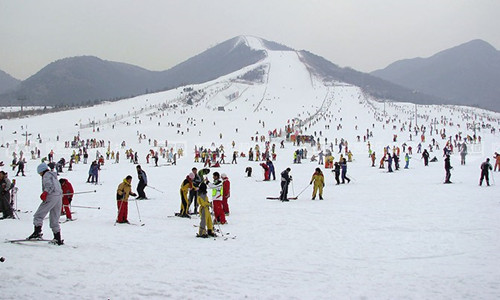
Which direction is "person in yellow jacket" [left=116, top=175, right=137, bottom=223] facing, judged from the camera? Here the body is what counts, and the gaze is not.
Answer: to the viewer's right

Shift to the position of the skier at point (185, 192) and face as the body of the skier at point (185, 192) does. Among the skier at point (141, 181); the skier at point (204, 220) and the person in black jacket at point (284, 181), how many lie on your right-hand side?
1

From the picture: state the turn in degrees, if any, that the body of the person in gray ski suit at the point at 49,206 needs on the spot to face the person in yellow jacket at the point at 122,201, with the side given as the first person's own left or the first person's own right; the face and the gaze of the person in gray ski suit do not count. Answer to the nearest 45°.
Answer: approximately 135° to the first person's own right

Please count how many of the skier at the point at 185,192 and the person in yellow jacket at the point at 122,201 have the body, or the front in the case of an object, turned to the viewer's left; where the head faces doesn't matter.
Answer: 0

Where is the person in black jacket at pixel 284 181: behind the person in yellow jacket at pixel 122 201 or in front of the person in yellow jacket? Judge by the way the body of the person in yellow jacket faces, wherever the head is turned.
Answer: in front

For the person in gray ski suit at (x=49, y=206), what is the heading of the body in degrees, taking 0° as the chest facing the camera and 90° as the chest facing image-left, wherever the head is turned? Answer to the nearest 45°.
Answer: approximately 90°

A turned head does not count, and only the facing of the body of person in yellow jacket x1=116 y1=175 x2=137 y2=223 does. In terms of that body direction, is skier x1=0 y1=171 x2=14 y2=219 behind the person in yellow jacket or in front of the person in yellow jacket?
behind

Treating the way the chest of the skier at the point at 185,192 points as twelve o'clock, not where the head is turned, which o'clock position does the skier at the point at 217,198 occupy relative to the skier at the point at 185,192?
the skier at the point at 217,198 is roughly at 2 o'clock from the skier at the point at 185,192.
